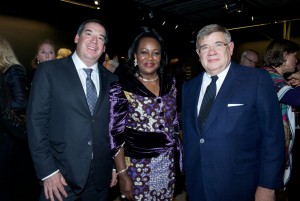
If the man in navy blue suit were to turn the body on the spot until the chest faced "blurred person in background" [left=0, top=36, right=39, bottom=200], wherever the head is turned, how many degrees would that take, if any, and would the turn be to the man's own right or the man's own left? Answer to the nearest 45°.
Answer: approximately 45° to the man's own right

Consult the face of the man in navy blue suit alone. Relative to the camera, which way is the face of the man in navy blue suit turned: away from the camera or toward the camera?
toward the camera

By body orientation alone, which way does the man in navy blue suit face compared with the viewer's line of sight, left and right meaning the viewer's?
facing the viewer and to the left of the viewer

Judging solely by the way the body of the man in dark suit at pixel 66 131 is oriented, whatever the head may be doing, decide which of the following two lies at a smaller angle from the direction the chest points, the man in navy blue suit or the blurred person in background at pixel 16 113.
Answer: the man in navy blue suit

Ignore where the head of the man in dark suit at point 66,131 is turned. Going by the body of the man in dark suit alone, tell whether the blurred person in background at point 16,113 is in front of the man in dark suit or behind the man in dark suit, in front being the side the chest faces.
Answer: behind

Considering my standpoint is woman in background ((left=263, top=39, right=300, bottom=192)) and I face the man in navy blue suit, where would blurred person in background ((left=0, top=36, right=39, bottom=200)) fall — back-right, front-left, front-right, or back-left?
front-right

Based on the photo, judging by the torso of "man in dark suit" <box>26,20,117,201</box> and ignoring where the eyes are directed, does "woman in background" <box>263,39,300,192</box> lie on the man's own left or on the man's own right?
on the man's own left

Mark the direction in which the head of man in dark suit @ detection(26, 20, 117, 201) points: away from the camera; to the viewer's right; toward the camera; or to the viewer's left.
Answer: toward the camera

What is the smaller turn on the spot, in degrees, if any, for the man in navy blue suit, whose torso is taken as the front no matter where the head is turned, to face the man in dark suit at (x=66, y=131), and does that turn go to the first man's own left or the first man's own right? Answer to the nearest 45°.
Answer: approximately 45° to the first man's own right

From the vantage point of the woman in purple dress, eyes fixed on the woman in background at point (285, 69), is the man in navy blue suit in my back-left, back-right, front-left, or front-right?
front-right

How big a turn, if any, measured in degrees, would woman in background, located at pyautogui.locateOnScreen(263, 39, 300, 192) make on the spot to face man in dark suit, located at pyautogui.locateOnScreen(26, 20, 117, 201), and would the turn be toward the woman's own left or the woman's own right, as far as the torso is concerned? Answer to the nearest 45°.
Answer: approximately 135° to the woman's own right
